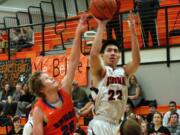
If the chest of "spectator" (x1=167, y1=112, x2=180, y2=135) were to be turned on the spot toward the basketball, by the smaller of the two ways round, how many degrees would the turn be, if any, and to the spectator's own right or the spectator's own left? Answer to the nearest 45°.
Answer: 0° — they already face it

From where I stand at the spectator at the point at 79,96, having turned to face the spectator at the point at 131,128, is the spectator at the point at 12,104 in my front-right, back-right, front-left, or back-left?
back-right

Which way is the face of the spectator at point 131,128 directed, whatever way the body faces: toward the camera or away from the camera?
away from the camera

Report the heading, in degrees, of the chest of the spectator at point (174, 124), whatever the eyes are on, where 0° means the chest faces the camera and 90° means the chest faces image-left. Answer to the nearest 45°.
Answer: approximately 0°

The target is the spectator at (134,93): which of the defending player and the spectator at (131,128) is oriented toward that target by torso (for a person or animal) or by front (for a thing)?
the spectator at (131,128)

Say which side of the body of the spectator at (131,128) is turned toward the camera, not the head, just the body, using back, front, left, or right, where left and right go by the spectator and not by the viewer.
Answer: back

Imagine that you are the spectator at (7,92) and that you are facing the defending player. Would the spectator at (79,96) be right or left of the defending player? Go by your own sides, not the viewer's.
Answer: left
